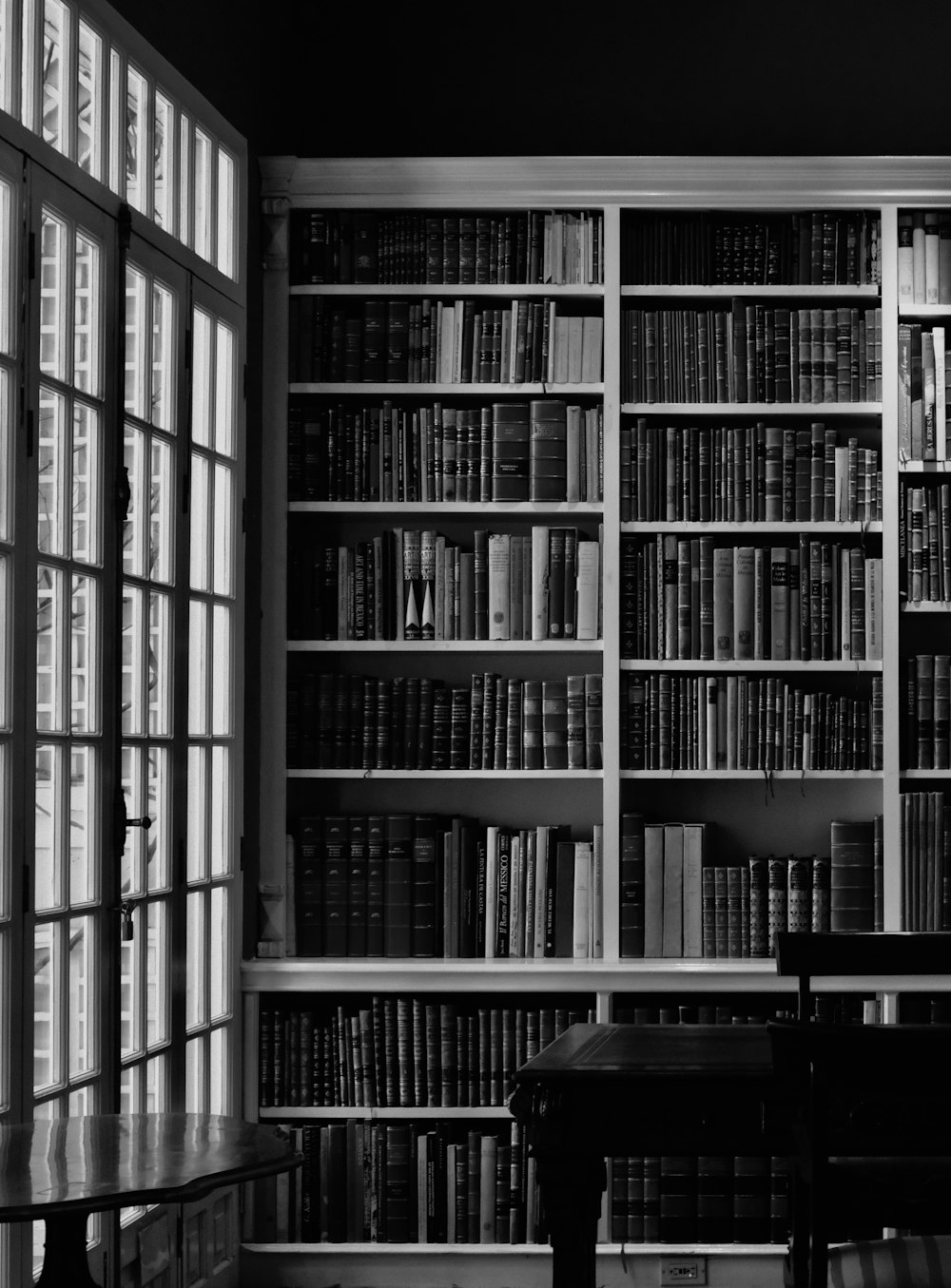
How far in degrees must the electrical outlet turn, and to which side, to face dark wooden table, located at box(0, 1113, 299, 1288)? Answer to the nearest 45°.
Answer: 0° — it already faces it

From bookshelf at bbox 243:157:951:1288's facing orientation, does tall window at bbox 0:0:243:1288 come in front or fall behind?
in front

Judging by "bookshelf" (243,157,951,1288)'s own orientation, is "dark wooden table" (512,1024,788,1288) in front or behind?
in front

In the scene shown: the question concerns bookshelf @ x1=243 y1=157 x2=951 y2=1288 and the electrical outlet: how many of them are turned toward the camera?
2

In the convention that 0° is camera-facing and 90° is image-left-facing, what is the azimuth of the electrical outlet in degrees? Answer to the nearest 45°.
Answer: approximately 0°
